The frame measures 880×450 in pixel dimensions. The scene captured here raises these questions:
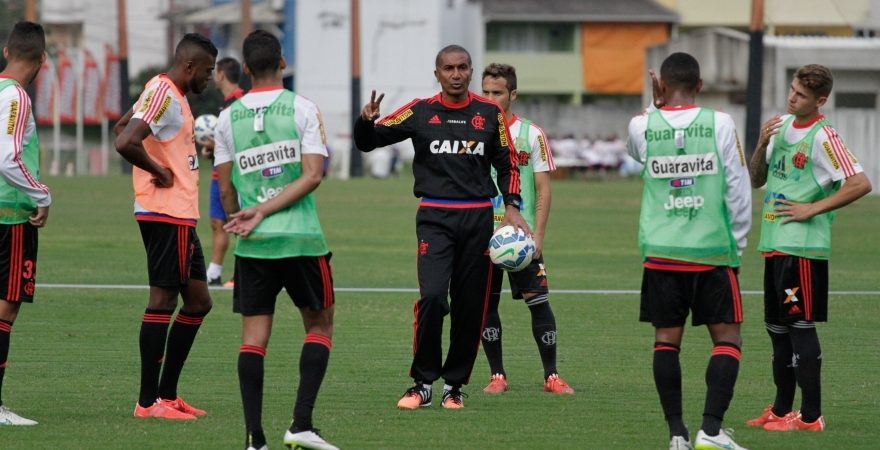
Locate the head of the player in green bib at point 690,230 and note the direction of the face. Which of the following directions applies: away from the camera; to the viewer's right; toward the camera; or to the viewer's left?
away from the camera

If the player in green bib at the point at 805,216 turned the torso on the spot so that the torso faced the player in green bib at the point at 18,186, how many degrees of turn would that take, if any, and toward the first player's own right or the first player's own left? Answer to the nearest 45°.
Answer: approximately 45° to the first player's own right

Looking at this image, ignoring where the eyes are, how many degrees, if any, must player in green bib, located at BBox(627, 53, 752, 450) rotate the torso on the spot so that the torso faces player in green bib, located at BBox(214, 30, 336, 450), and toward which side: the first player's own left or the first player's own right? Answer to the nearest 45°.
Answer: approximately 90° to the first player's own left

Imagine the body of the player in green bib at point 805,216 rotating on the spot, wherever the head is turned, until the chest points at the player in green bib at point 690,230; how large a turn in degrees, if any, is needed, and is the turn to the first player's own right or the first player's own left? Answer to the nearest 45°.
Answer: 0° — they already face them

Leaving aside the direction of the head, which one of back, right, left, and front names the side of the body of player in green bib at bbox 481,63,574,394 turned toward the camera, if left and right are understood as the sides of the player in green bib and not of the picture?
front

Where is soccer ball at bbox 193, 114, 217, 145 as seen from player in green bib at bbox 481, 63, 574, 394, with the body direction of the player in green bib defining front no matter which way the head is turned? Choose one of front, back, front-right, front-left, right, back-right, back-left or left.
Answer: back-right

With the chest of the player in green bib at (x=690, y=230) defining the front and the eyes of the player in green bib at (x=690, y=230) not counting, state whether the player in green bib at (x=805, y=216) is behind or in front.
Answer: in front

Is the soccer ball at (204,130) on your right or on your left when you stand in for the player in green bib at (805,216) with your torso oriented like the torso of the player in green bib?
on your right

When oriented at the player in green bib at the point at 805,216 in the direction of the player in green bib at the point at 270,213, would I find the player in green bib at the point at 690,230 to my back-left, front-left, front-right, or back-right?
front-left

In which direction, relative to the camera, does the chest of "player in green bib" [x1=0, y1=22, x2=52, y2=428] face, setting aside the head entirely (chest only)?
to the viewer's right

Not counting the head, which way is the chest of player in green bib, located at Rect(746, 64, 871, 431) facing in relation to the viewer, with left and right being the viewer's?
facing the viewer and to the left of the viewer

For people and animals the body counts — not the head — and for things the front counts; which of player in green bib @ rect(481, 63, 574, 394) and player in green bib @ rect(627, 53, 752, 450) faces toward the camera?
player in green bib @ rect(481, 63, 574, 394)

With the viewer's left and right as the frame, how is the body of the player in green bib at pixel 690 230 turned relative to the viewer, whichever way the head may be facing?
facing away from the viewer

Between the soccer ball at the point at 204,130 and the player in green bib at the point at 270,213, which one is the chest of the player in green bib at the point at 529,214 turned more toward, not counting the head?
the player in green bib

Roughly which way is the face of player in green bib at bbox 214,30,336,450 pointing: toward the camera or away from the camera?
away from the camera

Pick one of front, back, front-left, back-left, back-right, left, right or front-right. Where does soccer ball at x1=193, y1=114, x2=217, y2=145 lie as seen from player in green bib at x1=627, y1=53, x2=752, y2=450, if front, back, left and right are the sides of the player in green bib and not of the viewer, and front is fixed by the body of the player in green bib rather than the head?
front-left

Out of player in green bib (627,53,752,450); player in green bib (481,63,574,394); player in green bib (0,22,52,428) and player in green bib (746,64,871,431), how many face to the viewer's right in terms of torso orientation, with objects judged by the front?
1

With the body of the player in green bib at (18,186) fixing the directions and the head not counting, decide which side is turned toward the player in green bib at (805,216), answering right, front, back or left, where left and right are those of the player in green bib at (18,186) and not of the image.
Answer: front
